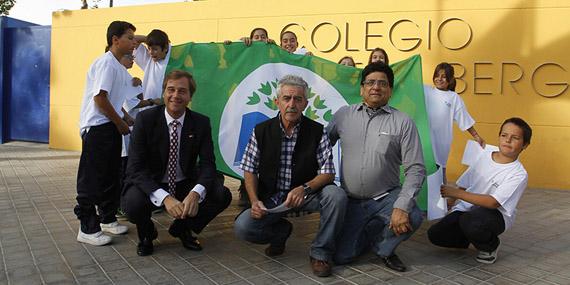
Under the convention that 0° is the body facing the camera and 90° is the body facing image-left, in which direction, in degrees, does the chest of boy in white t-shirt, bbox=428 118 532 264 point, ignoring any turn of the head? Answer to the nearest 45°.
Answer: approximately 45°

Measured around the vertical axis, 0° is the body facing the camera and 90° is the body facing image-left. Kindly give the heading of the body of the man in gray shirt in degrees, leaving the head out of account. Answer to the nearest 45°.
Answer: approximately 0°
